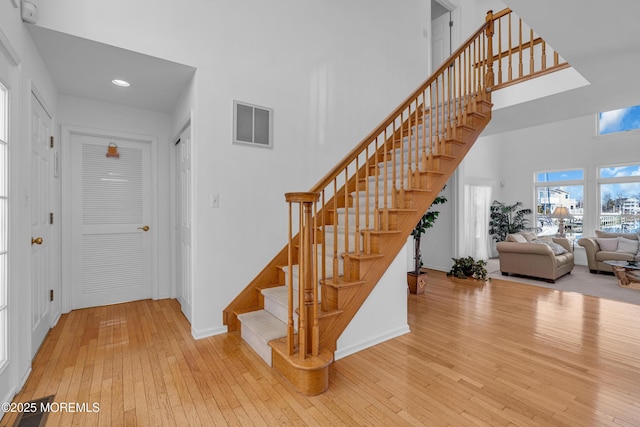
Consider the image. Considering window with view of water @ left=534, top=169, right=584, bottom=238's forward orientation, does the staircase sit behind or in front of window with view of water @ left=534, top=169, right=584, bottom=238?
in front

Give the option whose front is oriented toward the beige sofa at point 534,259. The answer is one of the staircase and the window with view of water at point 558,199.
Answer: the window with view of water

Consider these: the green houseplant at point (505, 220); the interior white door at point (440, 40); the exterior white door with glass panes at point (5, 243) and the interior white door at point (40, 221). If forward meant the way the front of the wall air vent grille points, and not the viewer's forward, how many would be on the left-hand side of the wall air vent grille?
2

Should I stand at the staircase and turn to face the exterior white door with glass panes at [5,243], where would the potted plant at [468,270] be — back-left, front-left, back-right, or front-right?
back-right

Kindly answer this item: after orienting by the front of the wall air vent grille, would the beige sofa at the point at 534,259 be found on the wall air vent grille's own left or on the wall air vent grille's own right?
on the wall air vent grille's own left

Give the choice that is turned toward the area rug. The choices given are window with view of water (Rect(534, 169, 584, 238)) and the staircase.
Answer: the window with view of water

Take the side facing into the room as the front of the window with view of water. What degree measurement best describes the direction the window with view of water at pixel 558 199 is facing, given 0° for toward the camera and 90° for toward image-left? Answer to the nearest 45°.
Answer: approximately 0°

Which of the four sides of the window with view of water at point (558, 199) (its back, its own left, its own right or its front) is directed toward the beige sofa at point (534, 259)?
front

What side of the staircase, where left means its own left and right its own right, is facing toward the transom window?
back

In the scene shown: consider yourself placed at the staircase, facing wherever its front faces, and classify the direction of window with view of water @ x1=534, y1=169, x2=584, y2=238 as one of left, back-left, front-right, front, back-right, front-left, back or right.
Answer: back

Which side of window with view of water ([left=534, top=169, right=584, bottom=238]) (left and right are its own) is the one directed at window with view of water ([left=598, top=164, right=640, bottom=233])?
left

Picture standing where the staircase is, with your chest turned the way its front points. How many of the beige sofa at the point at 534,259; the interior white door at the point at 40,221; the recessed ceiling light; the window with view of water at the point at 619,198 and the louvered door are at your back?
2

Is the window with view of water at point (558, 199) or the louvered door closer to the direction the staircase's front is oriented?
the louvered door

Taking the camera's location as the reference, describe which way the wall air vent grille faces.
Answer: facing the viewer and to the right of the viewer
